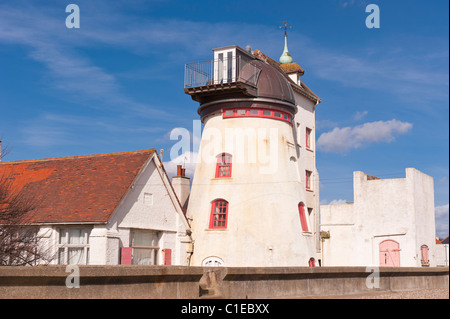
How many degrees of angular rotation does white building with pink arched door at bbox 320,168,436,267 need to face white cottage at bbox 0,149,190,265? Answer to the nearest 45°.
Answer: approximately 45° to its right

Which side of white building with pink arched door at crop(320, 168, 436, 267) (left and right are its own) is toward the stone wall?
front

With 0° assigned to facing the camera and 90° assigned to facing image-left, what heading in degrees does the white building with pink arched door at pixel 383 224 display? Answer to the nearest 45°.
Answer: approximately 0°
